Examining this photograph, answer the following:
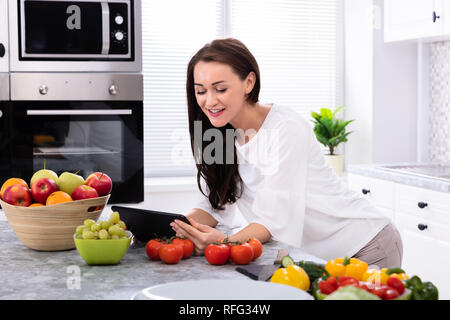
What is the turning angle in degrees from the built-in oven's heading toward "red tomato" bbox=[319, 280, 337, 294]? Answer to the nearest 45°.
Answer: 0° — it already faces it

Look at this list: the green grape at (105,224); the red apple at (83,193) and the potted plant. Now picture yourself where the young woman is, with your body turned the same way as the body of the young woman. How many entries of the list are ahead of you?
2

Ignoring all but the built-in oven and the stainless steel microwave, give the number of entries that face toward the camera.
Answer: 2

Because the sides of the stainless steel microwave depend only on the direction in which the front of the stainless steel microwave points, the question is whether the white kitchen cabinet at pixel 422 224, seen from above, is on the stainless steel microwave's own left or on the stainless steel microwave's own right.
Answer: on the stainless steel microwave's own left

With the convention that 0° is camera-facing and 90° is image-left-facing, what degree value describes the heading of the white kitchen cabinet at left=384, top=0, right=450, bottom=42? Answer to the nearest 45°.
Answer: approximately 45°

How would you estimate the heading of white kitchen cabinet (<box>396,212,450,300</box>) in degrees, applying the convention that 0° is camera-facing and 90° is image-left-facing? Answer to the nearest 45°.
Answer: approximately 45°

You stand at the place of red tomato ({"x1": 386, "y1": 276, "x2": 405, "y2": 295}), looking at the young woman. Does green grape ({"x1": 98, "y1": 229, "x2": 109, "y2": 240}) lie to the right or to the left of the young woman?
left
